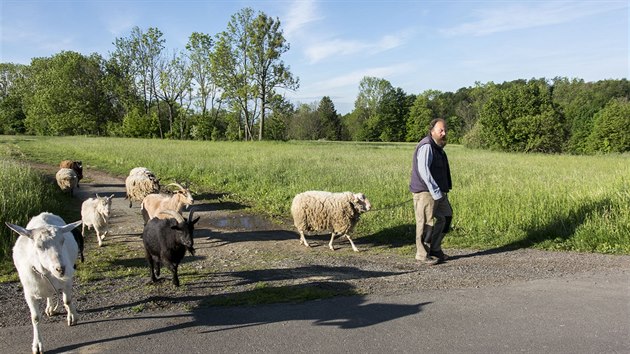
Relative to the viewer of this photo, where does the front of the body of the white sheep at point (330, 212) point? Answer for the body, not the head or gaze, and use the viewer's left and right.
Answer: facing to the right of the viewer

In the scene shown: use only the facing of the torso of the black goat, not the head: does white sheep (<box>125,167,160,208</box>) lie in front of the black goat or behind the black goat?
behind

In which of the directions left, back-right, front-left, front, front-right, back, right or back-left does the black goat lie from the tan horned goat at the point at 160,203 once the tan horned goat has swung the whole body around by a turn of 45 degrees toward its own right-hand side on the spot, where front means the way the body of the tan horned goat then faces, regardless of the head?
front-right

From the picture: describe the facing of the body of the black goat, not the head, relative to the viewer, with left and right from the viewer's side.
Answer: facing the viewer and to the right of the viewer

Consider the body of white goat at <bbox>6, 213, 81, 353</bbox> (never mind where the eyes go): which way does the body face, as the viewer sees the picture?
toward the camera

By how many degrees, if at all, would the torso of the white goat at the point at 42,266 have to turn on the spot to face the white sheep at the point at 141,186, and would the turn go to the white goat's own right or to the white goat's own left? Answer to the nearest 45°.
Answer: approximately 180°

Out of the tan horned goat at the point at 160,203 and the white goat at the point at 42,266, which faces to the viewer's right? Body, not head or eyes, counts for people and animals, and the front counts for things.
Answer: the tan horned goat at the point at 160,203

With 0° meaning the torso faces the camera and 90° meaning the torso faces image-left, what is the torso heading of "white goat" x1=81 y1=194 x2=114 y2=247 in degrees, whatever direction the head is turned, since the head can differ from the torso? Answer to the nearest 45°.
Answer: approximately 315°

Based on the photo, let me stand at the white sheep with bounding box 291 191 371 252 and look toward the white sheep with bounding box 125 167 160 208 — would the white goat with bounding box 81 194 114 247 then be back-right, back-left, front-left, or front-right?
front-left

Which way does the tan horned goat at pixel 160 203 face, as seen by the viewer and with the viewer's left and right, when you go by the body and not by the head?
facing to the right of the viewer

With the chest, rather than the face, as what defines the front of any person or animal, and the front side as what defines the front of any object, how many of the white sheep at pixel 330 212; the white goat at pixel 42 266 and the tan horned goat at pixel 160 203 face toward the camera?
1
